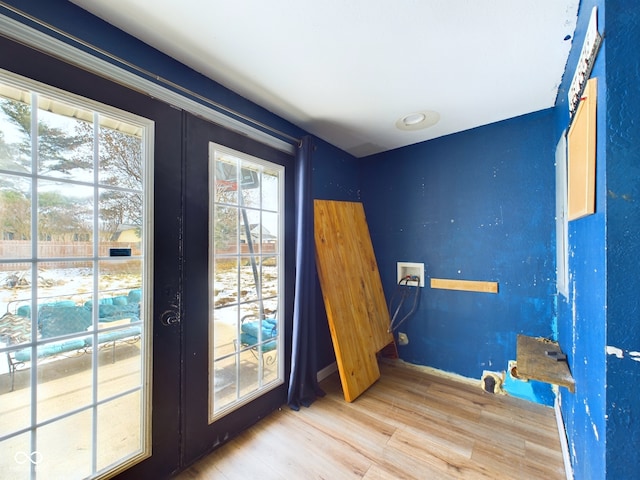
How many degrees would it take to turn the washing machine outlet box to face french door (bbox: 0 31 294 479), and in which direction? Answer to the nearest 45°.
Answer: approximately 45° to its right

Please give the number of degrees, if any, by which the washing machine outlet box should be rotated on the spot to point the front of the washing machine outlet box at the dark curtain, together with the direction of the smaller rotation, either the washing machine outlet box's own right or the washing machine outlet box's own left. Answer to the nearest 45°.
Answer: approximately 45° to the washing machine outlet box's own right

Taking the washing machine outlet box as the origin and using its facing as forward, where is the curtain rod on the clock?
The curtain rod is roughly at 1 o'clock from the washing machine outlet box.

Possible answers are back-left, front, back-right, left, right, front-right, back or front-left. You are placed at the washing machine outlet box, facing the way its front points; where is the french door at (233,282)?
front-right

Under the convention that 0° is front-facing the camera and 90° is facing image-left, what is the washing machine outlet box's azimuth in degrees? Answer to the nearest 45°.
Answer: approximately 0°

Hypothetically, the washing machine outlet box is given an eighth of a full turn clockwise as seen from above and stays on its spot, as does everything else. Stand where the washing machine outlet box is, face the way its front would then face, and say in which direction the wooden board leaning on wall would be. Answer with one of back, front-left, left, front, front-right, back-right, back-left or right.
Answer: front

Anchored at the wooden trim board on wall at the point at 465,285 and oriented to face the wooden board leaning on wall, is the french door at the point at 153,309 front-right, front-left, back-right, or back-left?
front-left
